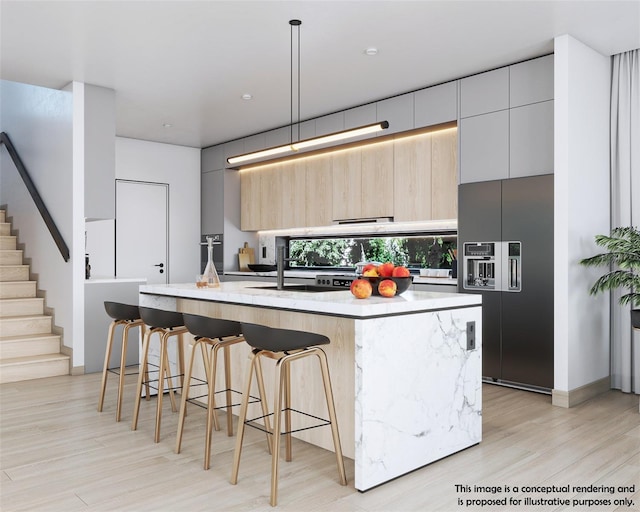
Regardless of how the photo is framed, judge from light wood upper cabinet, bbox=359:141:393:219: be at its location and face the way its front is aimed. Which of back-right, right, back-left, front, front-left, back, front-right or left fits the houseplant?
left

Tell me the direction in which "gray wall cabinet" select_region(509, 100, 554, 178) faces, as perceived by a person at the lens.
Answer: facing the viewer and to the left of the viewer

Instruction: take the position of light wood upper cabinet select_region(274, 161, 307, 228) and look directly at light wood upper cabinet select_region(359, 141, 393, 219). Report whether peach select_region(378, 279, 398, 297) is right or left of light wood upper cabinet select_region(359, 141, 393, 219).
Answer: right

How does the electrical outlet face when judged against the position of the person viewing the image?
facing the viewer and to the right of the viewer

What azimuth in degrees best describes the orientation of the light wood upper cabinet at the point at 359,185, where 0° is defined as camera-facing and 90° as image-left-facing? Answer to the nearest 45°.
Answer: approximately 45°

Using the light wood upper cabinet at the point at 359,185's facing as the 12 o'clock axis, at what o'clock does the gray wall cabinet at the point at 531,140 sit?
The gray wall cabinet is roughly at 9 o'clock from the light wood upper cabinet.

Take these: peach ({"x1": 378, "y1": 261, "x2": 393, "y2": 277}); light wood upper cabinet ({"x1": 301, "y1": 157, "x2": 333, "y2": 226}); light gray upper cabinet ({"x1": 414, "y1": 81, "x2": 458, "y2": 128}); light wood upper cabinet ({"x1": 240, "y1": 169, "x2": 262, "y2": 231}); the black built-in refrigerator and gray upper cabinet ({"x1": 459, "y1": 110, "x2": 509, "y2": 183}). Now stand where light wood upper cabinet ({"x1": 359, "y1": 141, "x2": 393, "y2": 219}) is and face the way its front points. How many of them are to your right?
2

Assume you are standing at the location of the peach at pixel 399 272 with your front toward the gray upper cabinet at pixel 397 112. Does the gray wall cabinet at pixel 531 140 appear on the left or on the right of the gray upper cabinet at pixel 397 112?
right

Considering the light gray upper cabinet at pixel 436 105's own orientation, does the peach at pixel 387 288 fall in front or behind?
in front

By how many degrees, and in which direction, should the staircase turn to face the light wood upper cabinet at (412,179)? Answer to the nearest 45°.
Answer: approximately 45° to its left

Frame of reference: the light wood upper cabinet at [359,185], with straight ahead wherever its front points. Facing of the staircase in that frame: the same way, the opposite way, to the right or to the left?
to the left

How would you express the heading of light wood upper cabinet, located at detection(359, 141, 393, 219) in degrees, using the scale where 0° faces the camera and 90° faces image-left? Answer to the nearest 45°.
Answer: approximately 45°
